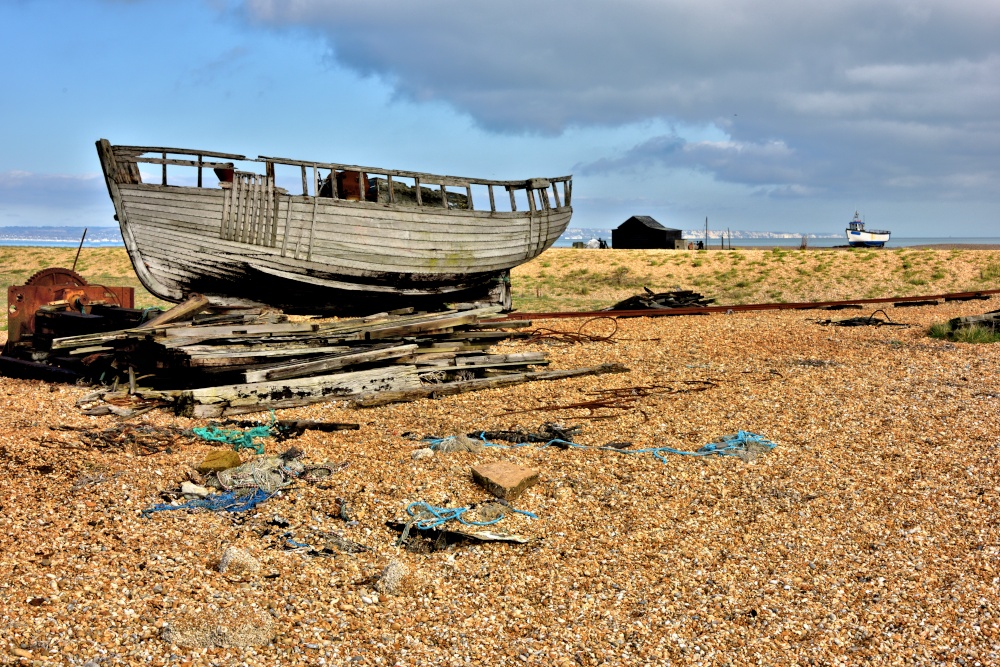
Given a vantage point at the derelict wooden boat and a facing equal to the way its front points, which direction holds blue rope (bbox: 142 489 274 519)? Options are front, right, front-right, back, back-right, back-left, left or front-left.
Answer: left

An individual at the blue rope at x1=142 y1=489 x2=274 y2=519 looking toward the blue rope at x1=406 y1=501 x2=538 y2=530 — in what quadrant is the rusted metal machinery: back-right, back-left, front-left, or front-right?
back-left

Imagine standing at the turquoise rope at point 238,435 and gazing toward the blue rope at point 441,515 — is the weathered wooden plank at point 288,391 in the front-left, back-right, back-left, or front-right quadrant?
back-left

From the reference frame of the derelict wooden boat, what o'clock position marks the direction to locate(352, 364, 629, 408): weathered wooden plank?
The weathered wooden plank is roughly at 8 o'clock from the derelict wooden boat.

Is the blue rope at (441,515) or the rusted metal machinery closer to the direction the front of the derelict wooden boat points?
the rusted metal machinery

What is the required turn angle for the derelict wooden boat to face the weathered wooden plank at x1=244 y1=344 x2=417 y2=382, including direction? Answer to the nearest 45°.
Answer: approximately 90° to its left

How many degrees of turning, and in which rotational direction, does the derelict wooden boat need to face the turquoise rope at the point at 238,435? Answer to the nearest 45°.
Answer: approximately 90° to its left

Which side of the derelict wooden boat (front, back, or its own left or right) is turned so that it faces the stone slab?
left

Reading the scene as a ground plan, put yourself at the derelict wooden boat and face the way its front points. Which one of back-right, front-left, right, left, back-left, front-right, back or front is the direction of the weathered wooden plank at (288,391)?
left
